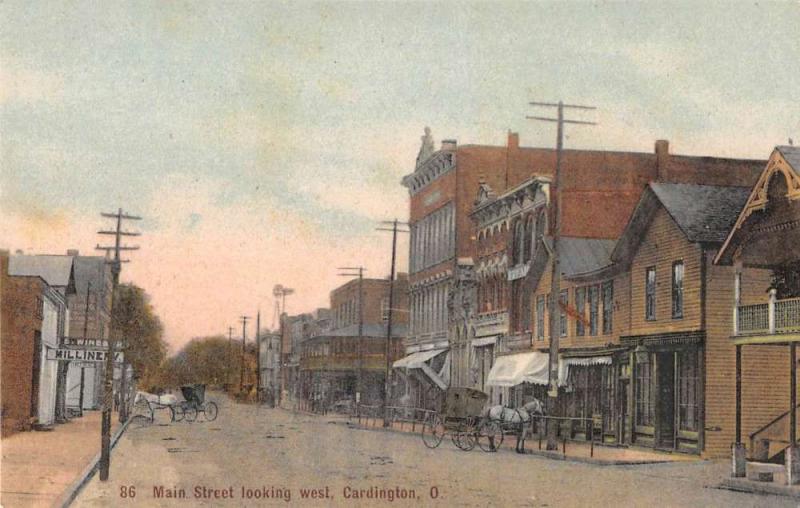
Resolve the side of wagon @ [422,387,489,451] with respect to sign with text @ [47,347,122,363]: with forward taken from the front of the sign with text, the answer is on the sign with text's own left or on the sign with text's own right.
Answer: on the sign with text's own left

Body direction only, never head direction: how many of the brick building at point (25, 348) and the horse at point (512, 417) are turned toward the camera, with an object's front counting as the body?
0

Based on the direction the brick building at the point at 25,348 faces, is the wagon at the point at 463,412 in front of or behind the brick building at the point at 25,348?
in front

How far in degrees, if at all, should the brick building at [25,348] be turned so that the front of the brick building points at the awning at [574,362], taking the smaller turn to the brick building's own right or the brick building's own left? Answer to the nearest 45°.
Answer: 0° — it already faces it

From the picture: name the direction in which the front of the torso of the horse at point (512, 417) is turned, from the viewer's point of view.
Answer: to the viewer's right

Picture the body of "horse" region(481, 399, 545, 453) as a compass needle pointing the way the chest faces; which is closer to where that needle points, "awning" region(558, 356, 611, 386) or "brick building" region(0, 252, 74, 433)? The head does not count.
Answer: the awning

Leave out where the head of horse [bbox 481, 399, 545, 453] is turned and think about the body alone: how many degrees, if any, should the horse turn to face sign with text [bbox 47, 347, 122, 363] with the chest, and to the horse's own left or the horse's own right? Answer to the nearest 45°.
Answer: approximately 135° to the horse's own left

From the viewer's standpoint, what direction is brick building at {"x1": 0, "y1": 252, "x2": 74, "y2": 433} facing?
to the viewer's right

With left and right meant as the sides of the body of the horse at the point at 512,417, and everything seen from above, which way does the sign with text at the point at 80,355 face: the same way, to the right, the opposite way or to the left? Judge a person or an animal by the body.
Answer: to the right

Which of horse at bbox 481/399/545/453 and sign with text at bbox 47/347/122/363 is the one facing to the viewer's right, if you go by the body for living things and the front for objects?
the horse
